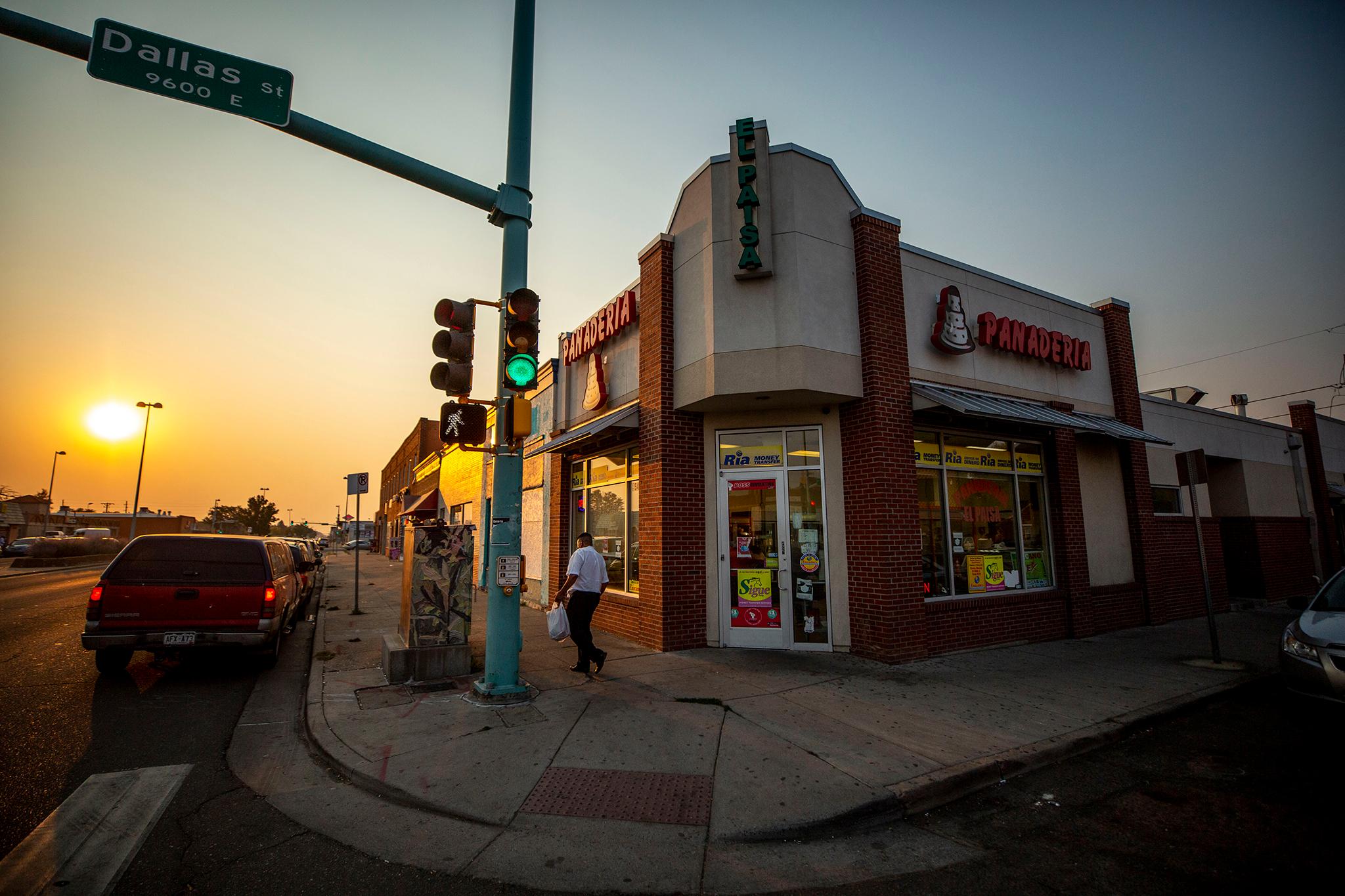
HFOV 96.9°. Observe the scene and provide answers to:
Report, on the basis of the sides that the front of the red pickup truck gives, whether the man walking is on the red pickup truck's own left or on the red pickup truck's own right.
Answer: on the red pickup truck's own right

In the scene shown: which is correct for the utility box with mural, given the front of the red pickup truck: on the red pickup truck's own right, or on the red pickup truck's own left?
on the red pickup truck's own right

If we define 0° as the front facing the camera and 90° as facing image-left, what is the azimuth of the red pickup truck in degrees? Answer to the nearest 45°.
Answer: approximately 180°

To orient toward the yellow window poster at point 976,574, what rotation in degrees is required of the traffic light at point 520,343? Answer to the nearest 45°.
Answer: approximately 90° to its left

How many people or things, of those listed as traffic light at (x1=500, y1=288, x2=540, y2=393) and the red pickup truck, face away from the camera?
1

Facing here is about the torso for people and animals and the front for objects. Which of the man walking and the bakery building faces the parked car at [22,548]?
the man walking

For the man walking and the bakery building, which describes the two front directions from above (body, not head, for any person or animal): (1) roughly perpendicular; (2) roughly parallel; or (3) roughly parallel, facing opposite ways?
roughly perpendicular

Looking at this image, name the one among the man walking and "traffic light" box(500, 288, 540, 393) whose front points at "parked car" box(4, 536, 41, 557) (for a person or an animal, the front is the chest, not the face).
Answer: the man walking

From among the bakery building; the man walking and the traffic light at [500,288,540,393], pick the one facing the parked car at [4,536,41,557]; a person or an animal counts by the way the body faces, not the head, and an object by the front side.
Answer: the man walking

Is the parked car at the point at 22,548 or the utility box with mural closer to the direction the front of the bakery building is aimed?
the utility box with mural

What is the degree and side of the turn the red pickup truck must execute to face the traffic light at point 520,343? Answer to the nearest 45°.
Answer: approximately 135° to its right

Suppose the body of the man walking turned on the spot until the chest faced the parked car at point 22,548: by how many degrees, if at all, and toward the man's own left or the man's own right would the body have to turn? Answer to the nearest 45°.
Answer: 0° — they already face it

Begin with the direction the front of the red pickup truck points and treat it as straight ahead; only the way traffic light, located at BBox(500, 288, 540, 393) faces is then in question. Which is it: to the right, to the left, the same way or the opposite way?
the opposite way
